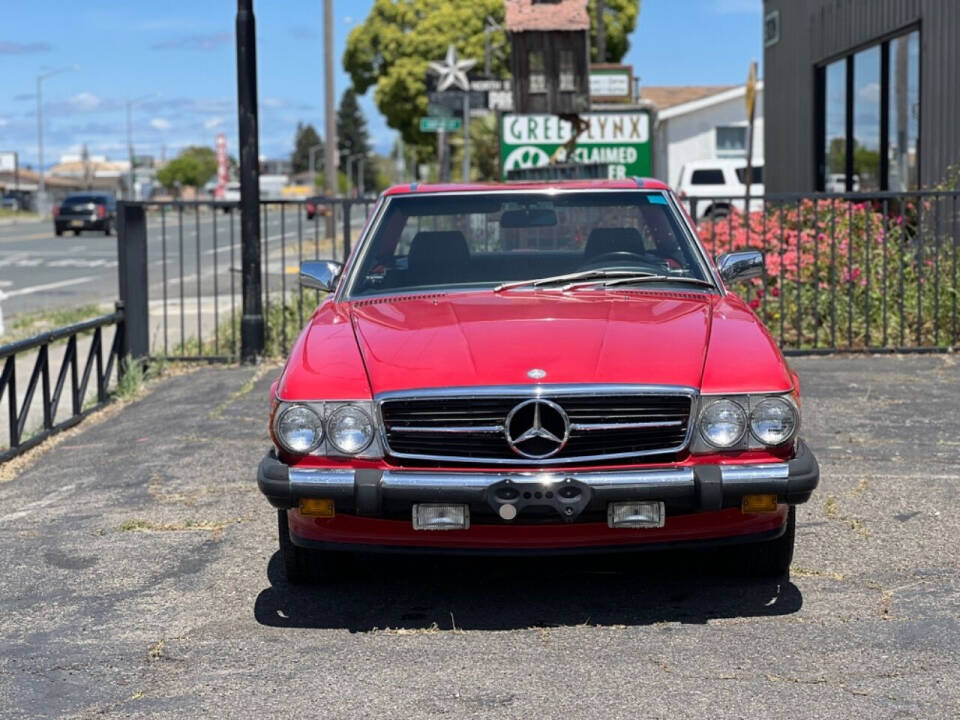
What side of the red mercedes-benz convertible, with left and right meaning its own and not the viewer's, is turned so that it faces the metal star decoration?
back

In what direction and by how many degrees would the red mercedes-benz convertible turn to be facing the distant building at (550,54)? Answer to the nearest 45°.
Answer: approximately 180°

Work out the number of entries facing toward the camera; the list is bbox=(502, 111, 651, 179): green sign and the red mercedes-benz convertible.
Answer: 2

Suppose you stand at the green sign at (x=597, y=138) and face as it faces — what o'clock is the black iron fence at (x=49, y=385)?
The black iron fence is roughly at 1 o'clock from the green sign.

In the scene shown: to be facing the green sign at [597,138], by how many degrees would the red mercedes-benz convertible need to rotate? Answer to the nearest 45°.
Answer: approximately 180°

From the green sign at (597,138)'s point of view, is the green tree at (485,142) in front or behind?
behind

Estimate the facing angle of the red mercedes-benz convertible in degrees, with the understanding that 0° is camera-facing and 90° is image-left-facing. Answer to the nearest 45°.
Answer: approximately 0°

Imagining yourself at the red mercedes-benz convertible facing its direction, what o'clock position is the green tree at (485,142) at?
The green tree is roughly at 6 o'clock from the red mercedes-benz convertible.
